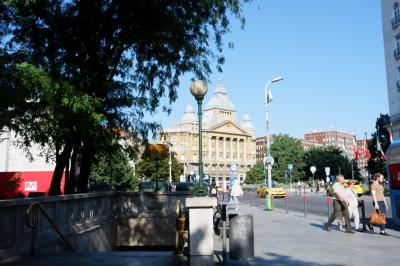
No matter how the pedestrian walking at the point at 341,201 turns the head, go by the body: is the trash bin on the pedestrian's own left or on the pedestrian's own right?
on the pedestrian's own right

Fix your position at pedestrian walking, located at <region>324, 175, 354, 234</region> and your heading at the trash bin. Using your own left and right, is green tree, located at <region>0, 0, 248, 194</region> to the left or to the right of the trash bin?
right

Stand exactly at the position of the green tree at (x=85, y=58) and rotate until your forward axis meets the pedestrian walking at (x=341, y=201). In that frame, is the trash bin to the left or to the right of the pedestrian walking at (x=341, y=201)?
right

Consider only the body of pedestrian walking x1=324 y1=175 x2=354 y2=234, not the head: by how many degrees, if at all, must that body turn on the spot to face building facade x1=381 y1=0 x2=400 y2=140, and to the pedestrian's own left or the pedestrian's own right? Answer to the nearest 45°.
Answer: approximately 90° to the pedestrian's own left
